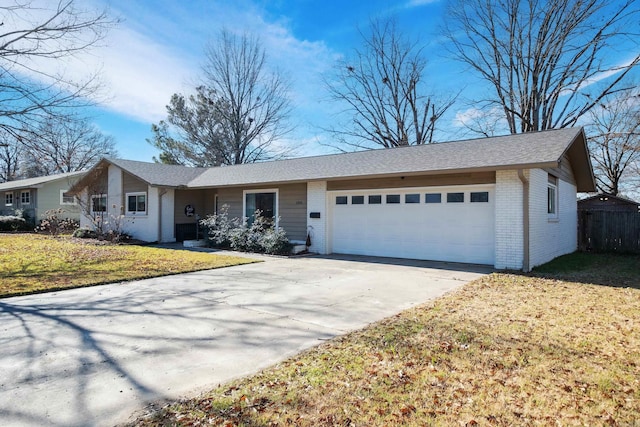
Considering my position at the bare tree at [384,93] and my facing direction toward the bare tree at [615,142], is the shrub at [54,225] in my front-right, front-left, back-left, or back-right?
back-right

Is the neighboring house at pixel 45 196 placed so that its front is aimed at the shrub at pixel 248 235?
no

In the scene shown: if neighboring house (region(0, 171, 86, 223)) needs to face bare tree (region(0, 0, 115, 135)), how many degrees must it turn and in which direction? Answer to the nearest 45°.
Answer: approximately 45° to its left

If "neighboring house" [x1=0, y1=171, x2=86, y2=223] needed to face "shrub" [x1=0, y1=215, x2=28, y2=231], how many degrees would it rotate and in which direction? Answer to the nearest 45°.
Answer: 0° — it already faces it

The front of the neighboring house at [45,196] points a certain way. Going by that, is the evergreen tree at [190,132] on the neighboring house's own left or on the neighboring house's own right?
on the neighboring house's own left

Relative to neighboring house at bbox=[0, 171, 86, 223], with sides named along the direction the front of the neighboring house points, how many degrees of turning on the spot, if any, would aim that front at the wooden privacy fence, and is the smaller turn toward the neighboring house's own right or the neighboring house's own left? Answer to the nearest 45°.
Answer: approximately 90° to the neighboring house's own left

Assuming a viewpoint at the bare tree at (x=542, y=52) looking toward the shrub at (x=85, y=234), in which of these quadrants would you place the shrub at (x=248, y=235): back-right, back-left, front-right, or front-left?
front-left

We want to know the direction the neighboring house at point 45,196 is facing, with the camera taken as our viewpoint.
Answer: facing the viewer and to the left of the viewer

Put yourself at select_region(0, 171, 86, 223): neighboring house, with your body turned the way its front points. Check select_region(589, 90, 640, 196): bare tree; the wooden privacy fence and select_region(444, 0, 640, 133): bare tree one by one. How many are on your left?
3

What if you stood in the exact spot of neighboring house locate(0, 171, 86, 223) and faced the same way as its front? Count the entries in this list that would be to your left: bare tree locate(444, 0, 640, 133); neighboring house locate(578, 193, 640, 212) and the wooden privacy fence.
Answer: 3

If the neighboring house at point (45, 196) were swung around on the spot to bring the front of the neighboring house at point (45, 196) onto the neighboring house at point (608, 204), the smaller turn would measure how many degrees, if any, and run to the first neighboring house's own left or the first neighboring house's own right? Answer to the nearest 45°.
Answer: approximately 90° to the first neighboring house's own left

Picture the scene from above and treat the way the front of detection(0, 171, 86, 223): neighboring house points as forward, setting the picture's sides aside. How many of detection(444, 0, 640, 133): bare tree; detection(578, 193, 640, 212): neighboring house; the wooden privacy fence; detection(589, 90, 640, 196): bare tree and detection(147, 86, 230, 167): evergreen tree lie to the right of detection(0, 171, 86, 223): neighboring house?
0

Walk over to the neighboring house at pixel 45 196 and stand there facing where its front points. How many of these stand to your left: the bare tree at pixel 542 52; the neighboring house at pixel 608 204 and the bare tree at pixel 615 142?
3

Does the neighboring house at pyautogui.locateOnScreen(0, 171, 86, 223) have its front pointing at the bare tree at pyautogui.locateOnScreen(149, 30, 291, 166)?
no

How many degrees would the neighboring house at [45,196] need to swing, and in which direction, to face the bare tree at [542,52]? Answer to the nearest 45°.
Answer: approximately 90° to its left

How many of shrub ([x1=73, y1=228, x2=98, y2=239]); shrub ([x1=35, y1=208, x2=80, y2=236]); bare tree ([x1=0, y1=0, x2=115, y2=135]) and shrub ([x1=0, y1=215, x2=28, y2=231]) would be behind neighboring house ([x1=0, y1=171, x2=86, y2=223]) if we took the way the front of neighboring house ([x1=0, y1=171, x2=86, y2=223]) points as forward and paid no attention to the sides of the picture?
0

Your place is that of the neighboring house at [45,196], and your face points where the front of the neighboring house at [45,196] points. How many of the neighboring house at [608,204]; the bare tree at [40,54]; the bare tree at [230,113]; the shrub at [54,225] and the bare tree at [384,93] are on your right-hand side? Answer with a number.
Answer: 0
